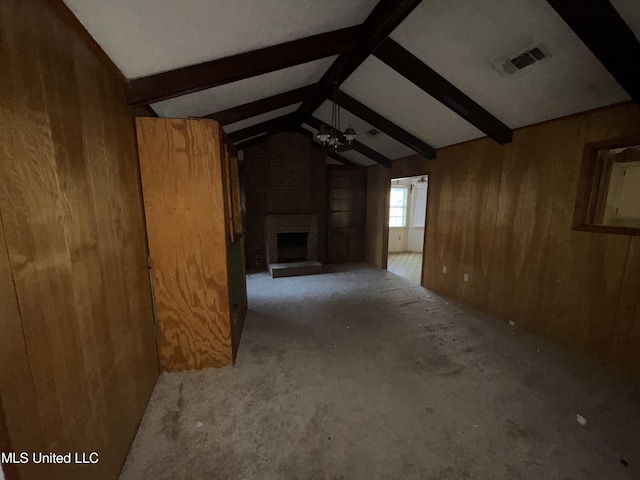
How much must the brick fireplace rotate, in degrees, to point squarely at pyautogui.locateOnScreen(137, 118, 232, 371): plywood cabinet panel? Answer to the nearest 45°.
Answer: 0° — it already faces it

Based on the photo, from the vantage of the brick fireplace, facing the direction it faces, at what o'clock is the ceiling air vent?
The ceiling air vent is roughly at 11 o'clock from the brick fireplace.

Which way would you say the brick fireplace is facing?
toward the camera

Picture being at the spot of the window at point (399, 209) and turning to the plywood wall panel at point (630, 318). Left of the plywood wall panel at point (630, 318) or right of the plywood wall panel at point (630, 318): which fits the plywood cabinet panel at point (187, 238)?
right

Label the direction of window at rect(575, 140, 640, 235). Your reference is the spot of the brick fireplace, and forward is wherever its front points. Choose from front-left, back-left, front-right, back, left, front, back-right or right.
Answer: front-left

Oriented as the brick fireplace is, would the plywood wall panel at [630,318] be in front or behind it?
in front

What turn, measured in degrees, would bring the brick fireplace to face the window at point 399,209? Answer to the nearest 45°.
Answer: approximately 135° to its left
